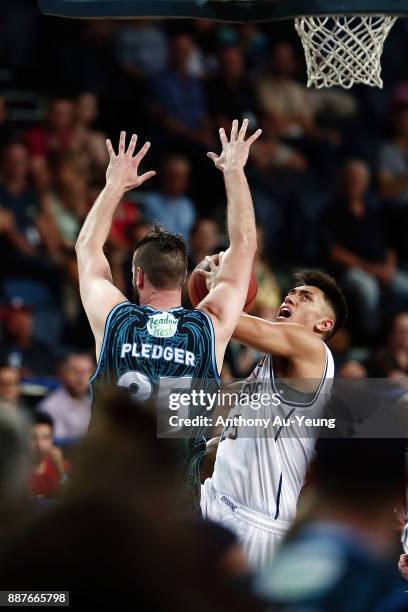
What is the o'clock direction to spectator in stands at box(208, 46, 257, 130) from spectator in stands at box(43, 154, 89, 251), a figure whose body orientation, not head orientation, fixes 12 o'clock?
spectator in stands at box(208, 46, 257, 130) is roughly at 8 o'clock from spectator in stands at box(43, 154, 89, 251).

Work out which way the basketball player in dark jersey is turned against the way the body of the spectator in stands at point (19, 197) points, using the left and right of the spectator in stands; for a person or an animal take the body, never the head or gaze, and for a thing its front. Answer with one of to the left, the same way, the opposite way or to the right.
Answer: the opposite way

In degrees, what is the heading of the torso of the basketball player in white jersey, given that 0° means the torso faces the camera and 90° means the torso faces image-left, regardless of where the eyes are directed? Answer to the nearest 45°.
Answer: approximately 90°

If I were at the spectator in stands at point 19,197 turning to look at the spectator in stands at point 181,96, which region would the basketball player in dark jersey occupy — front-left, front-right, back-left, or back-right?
back-right

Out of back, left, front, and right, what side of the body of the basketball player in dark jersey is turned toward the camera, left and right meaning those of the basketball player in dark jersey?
back

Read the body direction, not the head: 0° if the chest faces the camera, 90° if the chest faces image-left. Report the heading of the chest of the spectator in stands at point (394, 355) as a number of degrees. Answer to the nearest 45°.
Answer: approximately 0°

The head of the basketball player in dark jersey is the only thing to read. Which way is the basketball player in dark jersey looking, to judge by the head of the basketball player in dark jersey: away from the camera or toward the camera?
away from the camera

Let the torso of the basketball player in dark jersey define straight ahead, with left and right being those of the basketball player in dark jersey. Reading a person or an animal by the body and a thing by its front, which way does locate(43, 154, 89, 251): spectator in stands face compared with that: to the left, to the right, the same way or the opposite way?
the opposite way
